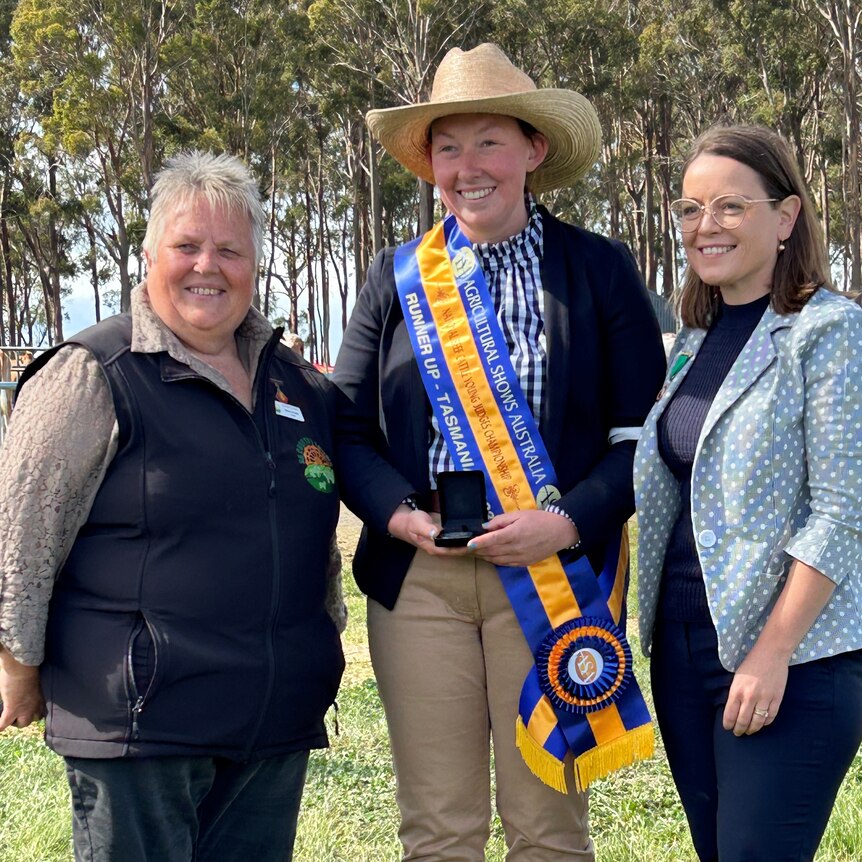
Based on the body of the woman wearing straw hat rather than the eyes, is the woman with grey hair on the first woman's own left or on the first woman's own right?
on the first woman's own right

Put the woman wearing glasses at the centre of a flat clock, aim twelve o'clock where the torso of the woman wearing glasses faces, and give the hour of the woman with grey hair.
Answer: The woman with grey hair is roughly at 1 o'clock from the woman wearing glasses.

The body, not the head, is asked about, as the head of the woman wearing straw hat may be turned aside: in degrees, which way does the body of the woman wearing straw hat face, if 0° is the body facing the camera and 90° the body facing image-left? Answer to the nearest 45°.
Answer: approximately 0°

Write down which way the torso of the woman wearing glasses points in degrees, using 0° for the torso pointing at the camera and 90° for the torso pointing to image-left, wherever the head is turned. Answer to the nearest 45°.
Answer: approximately 45°

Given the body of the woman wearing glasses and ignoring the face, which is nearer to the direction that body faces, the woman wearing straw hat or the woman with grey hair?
the woman with grey hair

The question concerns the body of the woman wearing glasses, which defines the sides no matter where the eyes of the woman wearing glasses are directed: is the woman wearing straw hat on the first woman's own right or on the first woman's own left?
on the first woman's own right
